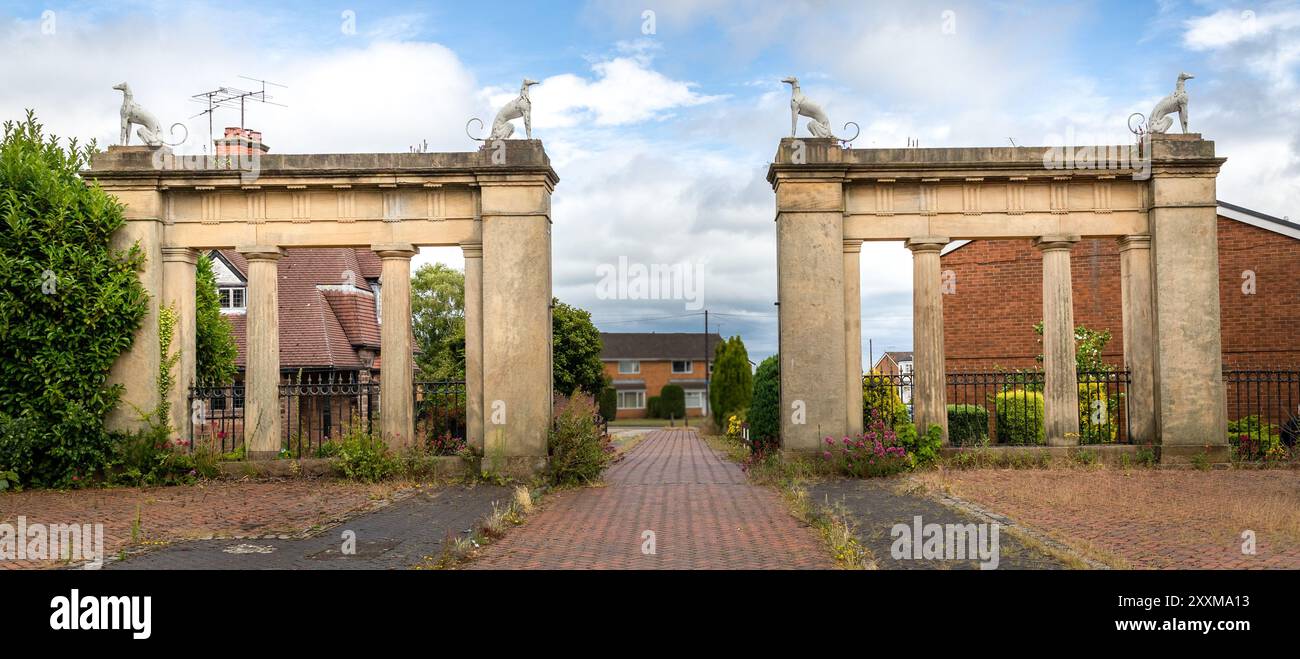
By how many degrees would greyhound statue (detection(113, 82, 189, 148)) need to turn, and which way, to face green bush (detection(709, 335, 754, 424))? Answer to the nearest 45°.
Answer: approximately 135° to its right

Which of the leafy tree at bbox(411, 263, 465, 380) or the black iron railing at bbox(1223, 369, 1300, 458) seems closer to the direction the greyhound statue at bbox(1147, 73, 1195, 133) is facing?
the black iron railing

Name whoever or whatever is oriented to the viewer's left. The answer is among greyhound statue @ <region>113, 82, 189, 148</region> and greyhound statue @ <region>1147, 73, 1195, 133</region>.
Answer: greyhound statue @ <region>113, 82, 189, 148</region>

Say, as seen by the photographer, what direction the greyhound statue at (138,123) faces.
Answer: facing to the left of the viewer

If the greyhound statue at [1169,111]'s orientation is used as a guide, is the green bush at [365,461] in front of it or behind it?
behind

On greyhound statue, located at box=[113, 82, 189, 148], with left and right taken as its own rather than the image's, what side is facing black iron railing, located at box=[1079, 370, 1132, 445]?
back

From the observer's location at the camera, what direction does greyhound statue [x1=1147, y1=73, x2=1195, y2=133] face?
facing to the right of the viewer

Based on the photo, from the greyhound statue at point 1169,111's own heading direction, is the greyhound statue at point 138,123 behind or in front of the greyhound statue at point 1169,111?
behind

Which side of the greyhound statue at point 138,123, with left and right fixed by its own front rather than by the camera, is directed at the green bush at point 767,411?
back

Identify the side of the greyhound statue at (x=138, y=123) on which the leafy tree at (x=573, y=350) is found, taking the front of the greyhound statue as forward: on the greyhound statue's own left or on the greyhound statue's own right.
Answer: on the greyhound statue's own right

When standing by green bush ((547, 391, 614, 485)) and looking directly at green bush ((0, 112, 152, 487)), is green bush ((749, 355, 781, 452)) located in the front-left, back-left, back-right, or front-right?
back-right

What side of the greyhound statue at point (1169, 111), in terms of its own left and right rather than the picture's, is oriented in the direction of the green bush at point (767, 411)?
back

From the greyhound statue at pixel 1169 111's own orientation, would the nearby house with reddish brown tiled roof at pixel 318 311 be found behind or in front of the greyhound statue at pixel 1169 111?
behind

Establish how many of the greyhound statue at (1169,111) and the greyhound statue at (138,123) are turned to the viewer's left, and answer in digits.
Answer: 1
